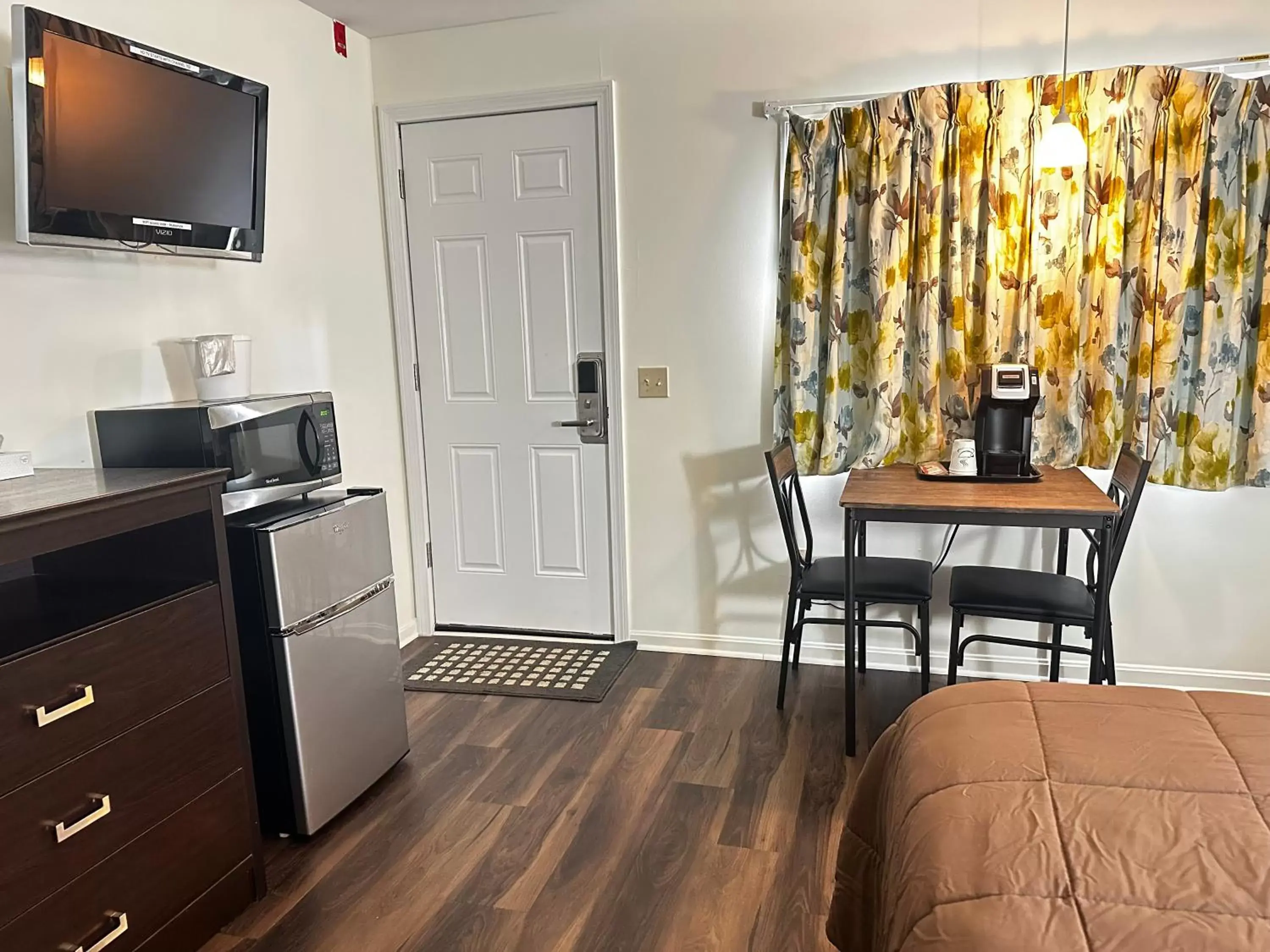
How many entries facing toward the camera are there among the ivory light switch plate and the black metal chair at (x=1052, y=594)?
1

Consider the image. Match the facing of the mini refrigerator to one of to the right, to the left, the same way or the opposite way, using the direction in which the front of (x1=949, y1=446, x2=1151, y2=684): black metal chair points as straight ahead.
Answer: the opposite way

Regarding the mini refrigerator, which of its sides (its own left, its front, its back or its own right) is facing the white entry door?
left

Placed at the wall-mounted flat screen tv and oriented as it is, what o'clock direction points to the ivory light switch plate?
The ivory light switch plate is roughly at 10 o'clock from the wall-mounted flat screen tv.

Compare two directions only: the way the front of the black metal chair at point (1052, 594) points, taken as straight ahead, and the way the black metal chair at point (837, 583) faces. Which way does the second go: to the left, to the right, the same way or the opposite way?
the opposite way

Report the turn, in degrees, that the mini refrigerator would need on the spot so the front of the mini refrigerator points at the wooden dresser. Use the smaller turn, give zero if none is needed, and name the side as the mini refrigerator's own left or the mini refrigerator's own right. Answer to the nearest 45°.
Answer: approximately 90° to the mini refrigerator's own right

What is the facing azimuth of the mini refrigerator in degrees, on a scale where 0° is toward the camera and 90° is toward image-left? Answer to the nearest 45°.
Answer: approximately 315°

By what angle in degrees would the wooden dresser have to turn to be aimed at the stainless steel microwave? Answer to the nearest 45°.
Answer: approximately 90° to its left

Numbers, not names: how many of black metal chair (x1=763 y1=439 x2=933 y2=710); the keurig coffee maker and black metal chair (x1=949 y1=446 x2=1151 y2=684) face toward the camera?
1

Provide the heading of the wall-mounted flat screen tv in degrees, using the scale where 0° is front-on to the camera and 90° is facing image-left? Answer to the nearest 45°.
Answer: approximately 315°

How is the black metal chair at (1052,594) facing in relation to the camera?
to the viewer's left

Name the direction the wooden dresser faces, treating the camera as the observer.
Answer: facing the viewer and to the right of the viewer

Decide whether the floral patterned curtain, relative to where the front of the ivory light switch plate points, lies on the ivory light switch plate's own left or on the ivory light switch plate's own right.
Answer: on the ivory light switch plate's own left

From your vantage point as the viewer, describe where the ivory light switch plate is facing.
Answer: facing the viewer

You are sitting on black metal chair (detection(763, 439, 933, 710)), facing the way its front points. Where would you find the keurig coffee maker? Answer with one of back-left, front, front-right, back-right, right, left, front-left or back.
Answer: front

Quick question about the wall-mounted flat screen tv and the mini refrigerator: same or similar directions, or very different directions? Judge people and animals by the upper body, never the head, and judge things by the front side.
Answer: same or similar directions
